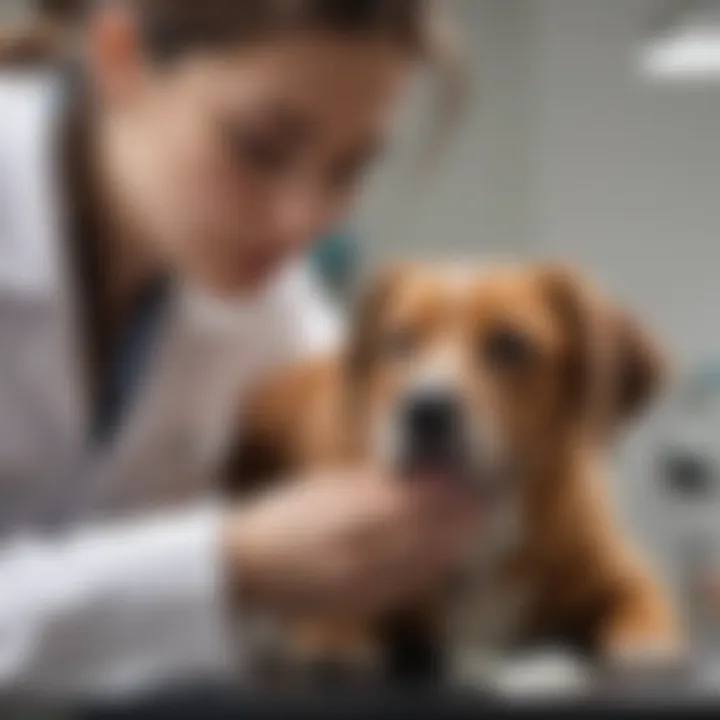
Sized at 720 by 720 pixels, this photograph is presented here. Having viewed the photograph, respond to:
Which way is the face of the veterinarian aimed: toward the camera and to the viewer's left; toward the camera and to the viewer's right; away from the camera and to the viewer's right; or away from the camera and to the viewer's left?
toward the camera and to the viewer's right

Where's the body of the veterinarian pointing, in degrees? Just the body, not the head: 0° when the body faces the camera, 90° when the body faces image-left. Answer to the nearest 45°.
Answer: approximately 315°
